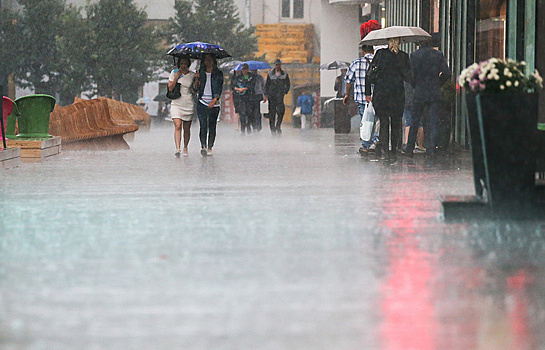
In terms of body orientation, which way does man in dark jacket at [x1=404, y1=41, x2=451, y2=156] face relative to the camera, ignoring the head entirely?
away from the camera

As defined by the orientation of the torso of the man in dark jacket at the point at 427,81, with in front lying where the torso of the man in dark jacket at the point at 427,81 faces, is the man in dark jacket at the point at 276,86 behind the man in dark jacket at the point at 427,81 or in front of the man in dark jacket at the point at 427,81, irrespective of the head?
in front

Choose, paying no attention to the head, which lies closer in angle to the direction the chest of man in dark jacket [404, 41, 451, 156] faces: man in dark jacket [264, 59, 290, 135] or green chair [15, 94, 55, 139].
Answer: the man in dark jacket [264, 59, 290, 135]

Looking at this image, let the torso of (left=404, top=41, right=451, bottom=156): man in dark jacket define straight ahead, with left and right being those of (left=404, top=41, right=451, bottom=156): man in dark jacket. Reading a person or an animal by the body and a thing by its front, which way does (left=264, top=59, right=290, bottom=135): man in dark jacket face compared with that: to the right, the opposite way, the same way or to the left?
the opposite way

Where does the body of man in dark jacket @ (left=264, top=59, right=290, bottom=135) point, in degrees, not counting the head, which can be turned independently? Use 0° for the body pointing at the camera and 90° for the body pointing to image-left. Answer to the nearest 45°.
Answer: approximately 0°

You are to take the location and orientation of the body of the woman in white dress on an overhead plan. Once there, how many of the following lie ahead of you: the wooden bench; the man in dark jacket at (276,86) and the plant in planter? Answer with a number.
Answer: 1

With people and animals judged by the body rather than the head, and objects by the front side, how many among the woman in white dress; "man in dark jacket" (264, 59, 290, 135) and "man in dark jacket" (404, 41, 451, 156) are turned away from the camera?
1

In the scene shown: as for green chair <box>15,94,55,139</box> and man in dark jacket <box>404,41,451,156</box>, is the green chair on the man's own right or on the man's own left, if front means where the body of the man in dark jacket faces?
on the man's own left

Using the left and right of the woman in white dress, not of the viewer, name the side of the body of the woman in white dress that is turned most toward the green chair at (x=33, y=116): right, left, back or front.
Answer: right

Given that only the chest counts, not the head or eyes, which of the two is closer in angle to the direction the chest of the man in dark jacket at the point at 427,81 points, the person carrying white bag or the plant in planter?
the person carrying white bag

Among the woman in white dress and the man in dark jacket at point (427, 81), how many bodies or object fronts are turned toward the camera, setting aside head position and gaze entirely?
1

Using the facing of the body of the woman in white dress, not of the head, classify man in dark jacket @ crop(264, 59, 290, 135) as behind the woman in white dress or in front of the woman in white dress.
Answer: behind

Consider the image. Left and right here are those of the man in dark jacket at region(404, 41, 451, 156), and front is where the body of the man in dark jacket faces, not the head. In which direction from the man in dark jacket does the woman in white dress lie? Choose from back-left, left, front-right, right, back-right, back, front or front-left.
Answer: left
